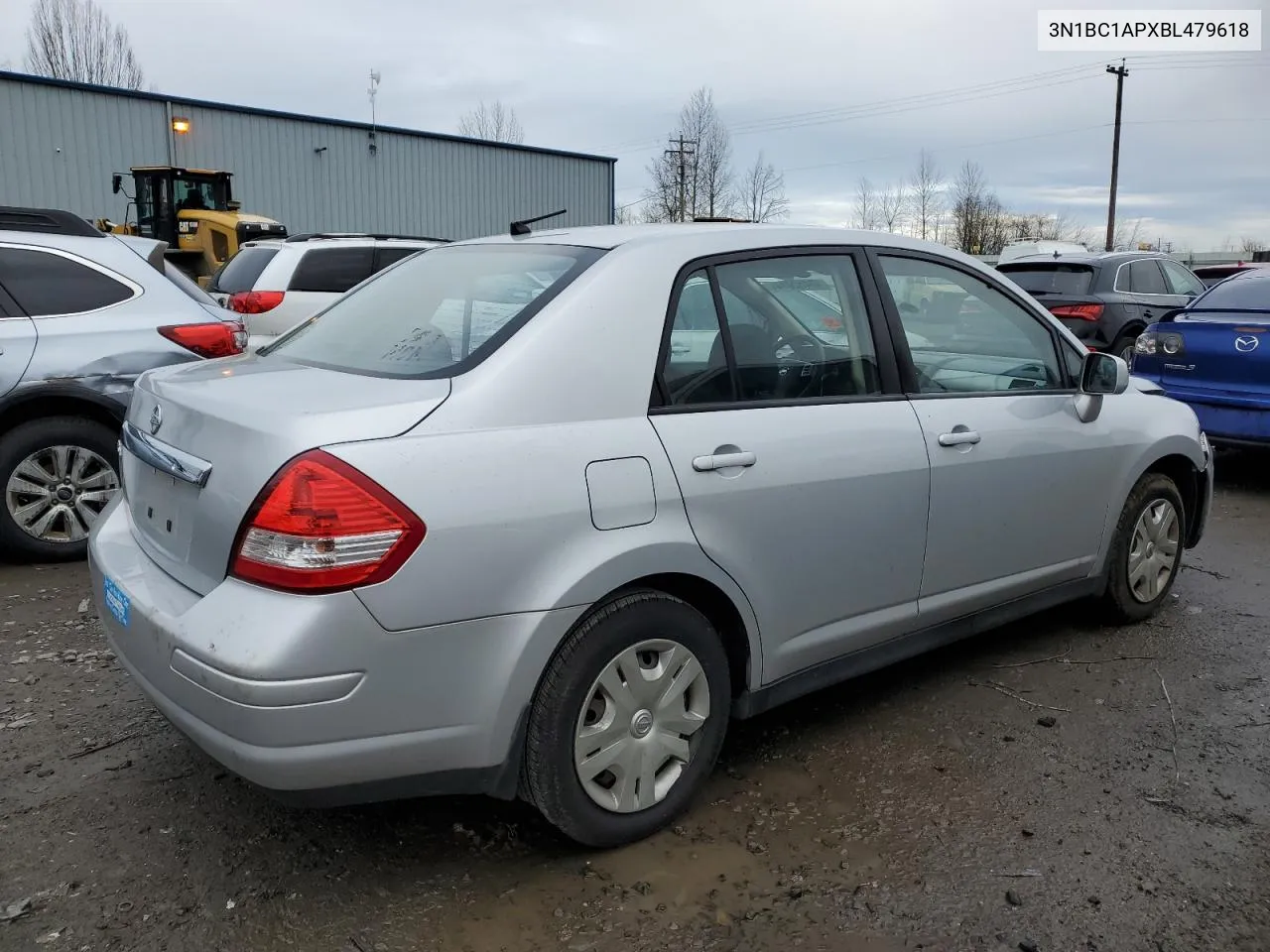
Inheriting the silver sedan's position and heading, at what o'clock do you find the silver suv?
The silver suv is roughly at 9 o'clock from the silver sedan.

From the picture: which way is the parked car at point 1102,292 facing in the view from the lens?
facing away from the viewer and to the right of the viewer

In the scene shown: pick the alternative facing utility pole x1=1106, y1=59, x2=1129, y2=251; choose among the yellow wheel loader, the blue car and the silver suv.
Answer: the blue car

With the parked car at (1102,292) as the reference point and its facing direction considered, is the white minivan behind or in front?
behind

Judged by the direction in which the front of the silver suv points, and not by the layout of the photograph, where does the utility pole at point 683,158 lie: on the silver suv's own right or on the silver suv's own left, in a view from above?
on the silver suv's own right

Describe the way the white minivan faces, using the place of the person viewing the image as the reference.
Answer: facing away from the viewer and to the right of the viewer

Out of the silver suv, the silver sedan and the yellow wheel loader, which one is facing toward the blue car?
the silver sedan

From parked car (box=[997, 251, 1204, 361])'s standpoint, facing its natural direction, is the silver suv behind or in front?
behind

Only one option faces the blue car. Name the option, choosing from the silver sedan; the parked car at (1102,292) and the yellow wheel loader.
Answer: the silver sedan

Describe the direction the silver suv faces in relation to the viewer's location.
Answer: facing to the left of the viewer
